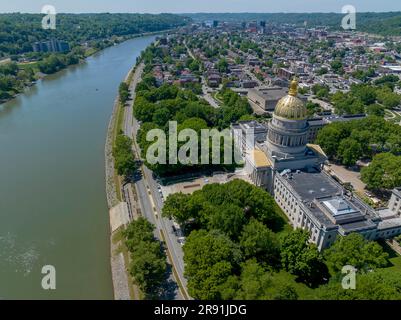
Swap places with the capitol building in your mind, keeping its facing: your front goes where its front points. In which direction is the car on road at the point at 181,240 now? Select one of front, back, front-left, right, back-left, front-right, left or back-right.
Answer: front

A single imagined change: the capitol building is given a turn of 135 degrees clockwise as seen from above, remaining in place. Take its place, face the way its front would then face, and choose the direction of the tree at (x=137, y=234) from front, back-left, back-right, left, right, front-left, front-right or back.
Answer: back-left

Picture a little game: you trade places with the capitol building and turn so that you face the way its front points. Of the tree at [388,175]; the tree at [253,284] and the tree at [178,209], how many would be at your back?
1

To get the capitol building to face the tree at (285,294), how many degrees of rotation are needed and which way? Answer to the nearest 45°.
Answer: approximately 45° to its left

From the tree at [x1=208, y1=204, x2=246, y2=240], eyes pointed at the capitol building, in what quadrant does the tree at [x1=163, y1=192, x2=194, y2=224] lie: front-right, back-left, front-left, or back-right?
back-left

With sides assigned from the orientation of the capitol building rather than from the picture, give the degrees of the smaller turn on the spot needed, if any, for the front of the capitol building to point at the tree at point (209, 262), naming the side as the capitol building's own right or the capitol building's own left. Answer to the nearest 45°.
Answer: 0° — it already faces it

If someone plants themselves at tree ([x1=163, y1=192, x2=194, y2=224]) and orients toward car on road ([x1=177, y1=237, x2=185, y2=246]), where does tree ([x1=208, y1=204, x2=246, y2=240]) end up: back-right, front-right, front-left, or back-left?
front-left

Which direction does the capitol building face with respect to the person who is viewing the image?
facing the viewer and to the left of the viewer

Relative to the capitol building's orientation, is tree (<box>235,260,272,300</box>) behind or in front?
in front

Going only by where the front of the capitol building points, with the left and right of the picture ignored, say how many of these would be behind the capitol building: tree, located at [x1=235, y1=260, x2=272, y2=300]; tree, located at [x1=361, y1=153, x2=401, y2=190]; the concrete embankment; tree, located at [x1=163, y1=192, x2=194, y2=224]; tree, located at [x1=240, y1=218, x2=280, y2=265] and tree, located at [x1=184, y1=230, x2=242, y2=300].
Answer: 1

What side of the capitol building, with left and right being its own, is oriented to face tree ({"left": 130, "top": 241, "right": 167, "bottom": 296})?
front

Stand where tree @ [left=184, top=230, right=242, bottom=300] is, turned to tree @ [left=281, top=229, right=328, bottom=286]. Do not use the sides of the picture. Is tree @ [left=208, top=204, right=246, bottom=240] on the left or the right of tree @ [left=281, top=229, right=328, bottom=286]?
left

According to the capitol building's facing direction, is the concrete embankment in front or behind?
in front

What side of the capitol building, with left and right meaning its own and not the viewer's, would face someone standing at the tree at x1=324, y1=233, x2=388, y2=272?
left

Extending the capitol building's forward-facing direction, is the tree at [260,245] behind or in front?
in front
